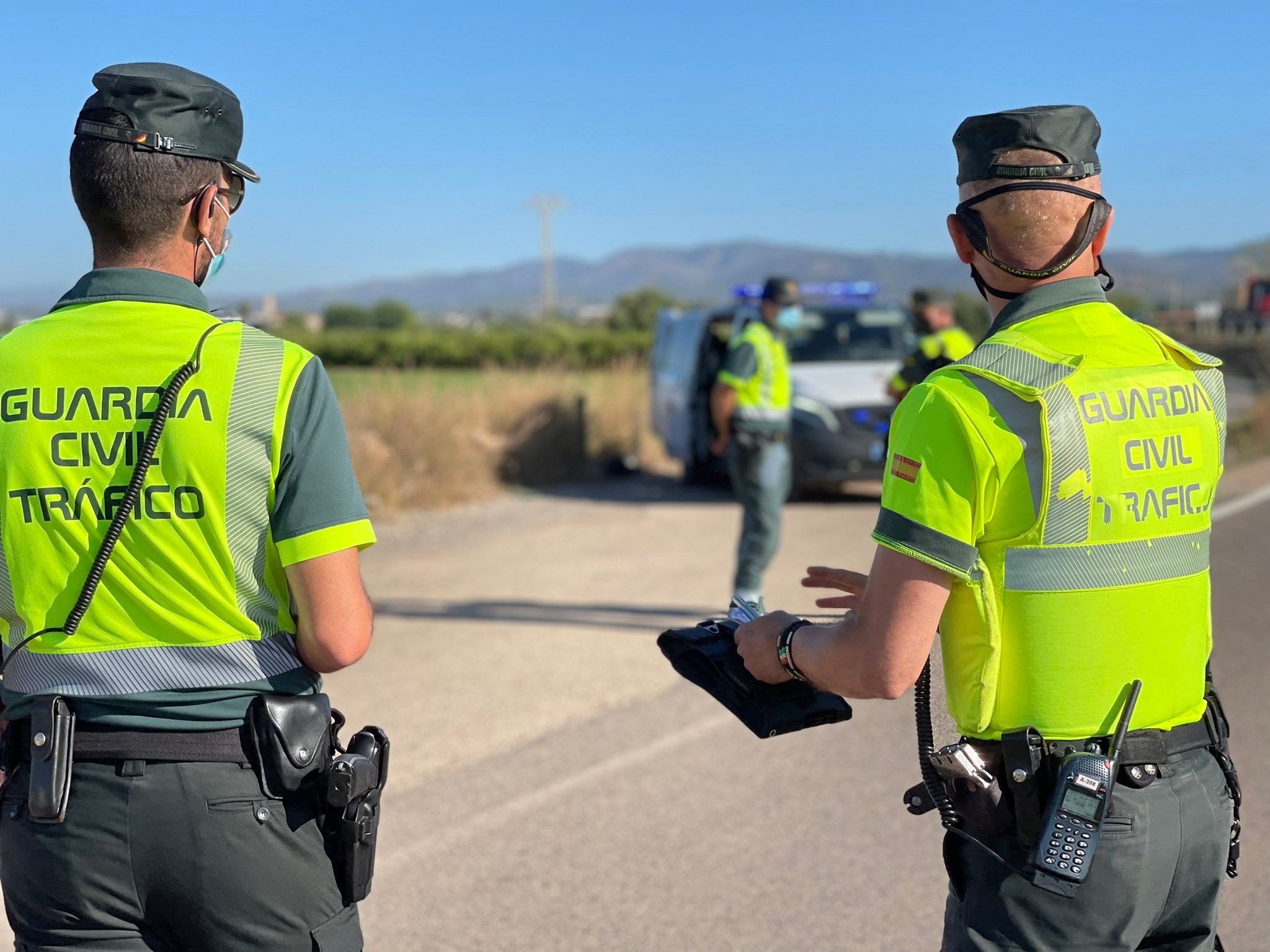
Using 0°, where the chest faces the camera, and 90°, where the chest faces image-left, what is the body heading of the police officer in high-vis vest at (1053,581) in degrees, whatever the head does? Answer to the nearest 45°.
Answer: approximately 135°

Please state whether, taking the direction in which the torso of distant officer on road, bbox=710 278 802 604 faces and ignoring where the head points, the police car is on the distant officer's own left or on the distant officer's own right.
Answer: on the distant officer's own left

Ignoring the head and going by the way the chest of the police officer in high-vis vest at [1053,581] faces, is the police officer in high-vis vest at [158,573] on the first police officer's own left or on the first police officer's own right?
on the first police officer's own left

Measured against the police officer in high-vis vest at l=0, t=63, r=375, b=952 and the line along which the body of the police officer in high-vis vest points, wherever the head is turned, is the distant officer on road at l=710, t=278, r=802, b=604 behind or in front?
in front

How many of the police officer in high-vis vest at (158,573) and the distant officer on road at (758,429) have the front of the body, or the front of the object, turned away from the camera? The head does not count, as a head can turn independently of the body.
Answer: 1

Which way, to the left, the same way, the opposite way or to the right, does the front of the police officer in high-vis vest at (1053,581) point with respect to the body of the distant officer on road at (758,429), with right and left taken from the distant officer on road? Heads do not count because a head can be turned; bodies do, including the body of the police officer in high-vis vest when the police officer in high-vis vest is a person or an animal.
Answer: the opposite way

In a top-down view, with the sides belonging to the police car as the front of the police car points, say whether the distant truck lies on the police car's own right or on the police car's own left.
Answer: on the police car's own left

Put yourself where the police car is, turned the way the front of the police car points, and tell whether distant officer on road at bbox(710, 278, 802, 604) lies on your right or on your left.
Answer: on your right

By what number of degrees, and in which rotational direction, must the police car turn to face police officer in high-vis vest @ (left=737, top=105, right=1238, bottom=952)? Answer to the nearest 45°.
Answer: approximately 45° to its right

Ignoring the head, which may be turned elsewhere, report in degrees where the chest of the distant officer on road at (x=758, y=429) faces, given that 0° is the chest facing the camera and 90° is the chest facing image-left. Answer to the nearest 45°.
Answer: approximately 315°

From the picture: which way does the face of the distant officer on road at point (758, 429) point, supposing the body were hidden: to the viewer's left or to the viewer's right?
to the viewer's right

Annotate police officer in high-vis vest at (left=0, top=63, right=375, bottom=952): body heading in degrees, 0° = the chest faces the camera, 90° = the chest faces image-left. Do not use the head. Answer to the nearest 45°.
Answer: approximately 180°
